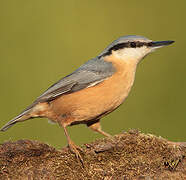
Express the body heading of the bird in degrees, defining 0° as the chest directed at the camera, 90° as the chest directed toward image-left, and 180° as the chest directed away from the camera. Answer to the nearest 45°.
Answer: approximately 270°
